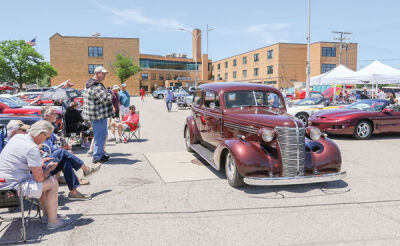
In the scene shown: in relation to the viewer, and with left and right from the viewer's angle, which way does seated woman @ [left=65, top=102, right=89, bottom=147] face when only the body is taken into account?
facing to the right of the viewer

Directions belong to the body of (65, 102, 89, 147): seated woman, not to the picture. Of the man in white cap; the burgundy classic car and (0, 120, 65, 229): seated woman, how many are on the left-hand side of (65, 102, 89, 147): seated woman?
0

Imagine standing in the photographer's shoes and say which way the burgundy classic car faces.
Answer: facing the viewer and to the right of the viewer

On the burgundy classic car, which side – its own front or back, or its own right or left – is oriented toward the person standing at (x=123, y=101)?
back

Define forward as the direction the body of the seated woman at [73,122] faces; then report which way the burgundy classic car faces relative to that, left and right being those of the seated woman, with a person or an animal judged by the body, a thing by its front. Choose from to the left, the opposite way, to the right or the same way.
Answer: to the right

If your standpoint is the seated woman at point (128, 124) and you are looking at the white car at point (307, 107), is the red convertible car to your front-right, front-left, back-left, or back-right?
front-right

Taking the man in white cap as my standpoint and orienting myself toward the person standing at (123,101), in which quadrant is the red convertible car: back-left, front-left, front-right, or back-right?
front-right

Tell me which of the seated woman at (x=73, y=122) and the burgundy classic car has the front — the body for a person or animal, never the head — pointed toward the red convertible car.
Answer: the seated woman

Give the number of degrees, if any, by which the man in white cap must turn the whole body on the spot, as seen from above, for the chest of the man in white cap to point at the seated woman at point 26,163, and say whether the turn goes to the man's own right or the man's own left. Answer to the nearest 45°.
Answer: approximately 90° to the man's own right

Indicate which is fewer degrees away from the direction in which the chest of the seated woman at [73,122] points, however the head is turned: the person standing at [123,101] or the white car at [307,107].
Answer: the white car
